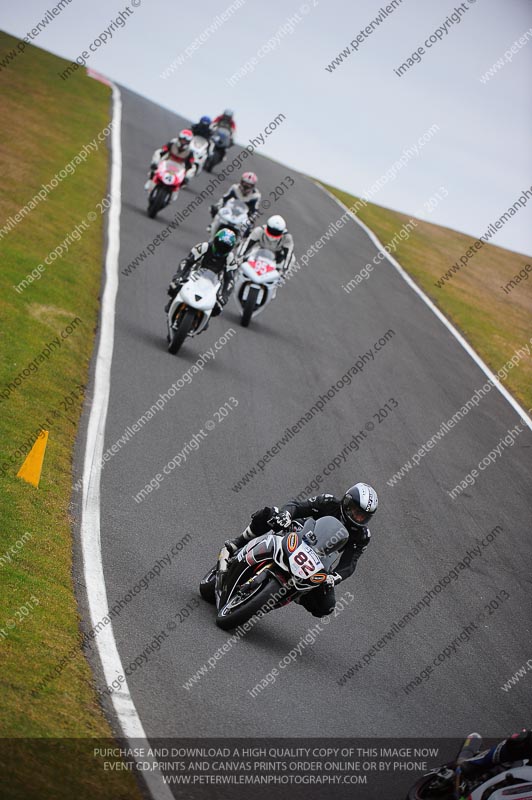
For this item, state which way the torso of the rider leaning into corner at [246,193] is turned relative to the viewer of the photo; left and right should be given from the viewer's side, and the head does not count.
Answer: facing the viewer

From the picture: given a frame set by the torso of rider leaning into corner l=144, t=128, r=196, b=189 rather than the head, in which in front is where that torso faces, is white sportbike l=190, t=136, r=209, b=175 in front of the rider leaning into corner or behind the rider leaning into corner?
behind

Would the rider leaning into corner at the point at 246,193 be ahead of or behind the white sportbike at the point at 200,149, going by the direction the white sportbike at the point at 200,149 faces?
ahead

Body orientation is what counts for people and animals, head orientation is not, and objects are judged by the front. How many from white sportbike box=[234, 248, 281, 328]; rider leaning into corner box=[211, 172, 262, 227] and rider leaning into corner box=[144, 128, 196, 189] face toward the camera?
3

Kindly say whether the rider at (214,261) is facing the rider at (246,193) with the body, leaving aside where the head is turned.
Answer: no

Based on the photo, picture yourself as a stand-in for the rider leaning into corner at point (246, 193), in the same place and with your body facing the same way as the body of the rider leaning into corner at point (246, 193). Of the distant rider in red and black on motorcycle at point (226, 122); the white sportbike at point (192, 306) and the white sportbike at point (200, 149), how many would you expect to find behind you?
2

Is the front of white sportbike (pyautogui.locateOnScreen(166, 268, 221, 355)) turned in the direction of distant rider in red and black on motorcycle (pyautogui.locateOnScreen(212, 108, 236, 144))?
no

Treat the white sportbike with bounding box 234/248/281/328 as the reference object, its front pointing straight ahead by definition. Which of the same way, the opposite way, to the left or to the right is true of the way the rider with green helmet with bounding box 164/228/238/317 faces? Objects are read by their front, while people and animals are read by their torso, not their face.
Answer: the same way

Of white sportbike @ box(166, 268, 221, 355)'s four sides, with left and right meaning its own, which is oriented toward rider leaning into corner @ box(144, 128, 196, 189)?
back

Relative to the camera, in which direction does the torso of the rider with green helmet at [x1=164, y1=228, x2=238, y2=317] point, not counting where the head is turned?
toward the camera

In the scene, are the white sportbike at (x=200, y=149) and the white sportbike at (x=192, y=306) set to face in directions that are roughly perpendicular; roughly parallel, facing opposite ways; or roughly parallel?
roughly parallel

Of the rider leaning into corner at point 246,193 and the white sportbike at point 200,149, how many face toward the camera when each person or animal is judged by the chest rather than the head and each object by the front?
2

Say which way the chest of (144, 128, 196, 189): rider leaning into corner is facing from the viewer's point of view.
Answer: toward the camera

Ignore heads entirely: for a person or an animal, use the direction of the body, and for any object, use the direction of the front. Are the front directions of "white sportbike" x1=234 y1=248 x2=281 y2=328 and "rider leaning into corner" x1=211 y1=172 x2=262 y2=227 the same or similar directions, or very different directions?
same or similar directions

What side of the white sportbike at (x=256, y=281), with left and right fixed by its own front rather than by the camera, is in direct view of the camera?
front
